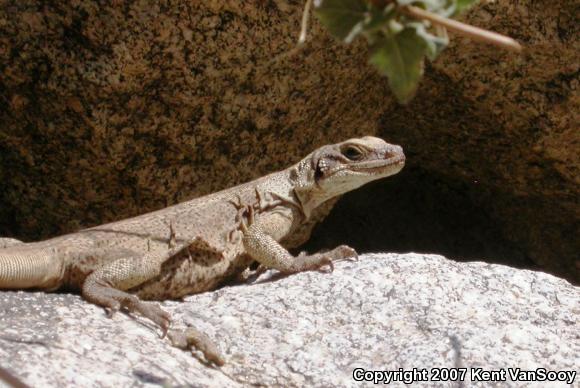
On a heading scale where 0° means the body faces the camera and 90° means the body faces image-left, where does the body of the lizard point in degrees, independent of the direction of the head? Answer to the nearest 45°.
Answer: approximately 270°
